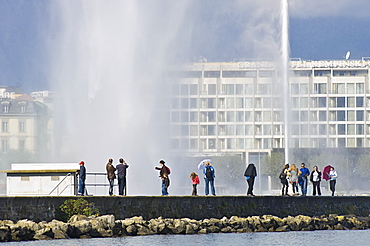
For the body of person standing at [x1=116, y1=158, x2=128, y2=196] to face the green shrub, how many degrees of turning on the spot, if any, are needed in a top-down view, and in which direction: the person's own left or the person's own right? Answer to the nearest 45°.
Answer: approximately 135° to the person's own left

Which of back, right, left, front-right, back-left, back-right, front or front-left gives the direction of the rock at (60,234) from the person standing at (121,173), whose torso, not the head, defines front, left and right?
back-left

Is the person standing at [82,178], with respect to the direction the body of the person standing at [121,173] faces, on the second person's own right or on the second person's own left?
on the second person's own left

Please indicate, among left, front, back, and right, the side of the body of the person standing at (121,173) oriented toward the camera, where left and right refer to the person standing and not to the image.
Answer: back

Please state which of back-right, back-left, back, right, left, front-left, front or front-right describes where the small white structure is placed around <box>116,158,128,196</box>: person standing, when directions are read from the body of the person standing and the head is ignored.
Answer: left

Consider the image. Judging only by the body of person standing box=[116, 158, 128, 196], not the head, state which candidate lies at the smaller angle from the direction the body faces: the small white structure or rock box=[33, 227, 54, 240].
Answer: the small white structure

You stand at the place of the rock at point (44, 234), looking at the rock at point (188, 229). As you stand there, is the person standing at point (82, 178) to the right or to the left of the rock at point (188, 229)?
left
